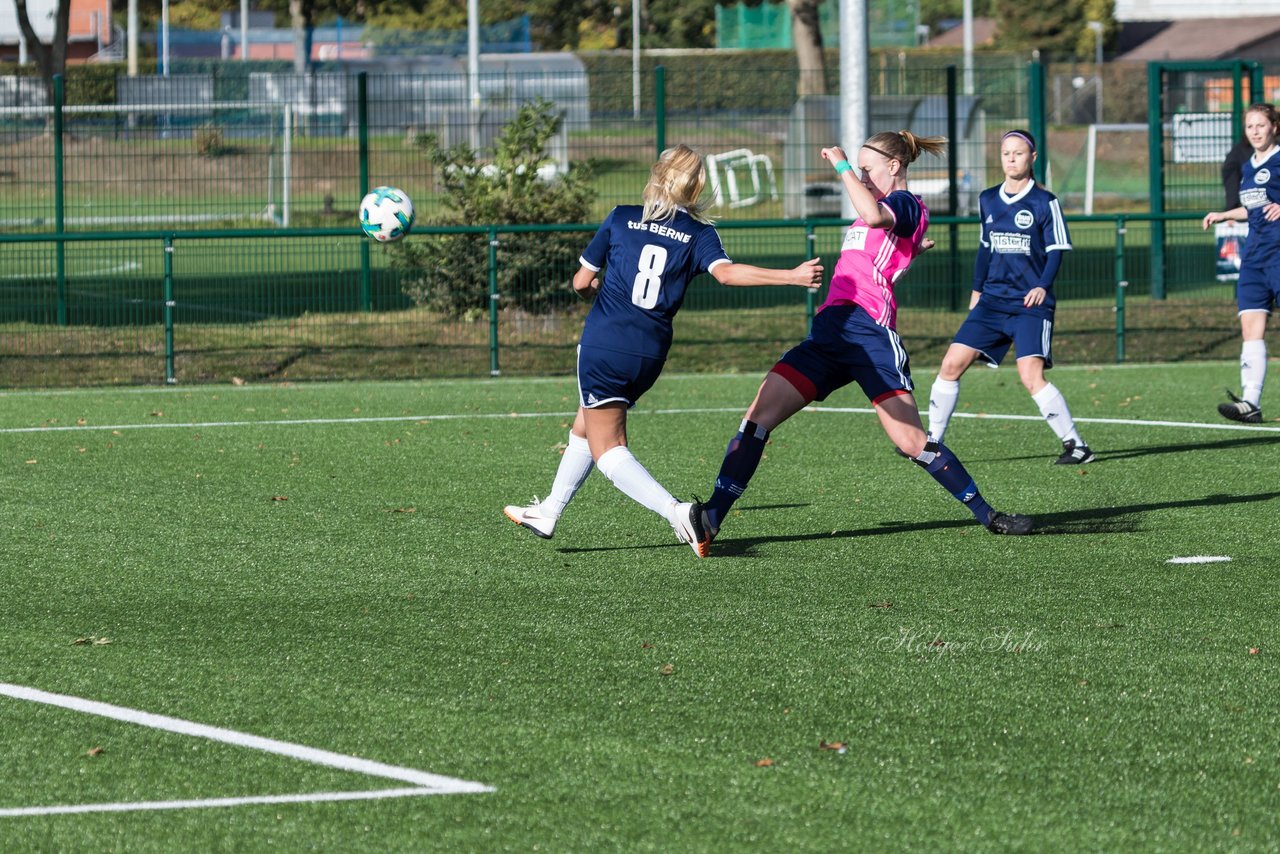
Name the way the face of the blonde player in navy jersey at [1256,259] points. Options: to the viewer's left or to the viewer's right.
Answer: to the viewer's left

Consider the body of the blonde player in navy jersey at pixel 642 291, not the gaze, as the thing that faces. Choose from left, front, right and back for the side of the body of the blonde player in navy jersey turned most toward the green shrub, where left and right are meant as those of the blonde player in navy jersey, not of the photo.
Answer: front

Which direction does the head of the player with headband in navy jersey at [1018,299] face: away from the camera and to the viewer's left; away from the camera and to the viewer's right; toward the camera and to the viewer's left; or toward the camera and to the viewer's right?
toward the camera and to the viewer's left

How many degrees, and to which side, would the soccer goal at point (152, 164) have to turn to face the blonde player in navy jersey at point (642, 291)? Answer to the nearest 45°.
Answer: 0° — it already faces them

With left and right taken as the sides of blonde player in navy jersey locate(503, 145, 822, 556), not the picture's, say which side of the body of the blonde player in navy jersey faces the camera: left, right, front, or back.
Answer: back

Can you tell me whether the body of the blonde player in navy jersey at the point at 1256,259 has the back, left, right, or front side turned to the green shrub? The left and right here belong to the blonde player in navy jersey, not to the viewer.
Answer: right

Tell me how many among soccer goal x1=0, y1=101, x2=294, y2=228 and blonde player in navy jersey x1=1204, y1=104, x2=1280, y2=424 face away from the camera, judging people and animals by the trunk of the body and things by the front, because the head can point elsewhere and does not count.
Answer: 0

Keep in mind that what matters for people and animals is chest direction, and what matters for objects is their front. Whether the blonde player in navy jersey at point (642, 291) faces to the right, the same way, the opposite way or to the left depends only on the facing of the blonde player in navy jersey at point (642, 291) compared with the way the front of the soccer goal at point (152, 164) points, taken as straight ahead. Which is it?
the opposite way
